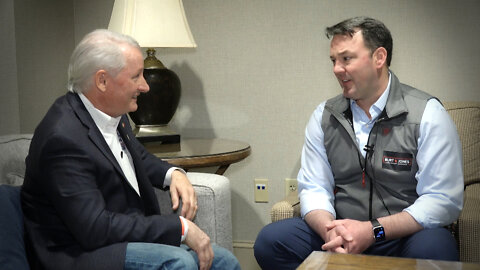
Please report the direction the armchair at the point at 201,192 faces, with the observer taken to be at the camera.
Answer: facing to the right of the viewer

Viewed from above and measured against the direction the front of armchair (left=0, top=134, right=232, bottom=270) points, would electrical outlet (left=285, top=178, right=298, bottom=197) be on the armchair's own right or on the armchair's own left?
on the armchair's own left

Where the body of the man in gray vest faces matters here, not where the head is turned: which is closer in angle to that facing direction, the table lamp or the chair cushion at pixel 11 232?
the chair cushion

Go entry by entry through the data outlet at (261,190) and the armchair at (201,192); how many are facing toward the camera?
1

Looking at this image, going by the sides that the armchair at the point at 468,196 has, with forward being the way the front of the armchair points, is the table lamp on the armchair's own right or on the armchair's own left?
on the armchair's own right

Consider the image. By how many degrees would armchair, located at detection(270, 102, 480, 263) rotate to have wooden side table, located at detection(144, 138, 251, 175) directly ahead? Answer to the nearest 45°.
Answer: approximately 45° to its right

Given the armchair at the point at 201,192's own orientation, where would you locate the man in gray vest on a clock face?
The man in gray vest is roughly at 12 o'clock from the armchair.

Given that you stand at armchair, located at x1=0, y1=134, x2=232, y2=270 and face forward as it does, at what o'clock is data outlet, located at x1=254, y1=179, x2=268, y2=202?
The data outlet is roughly at 10 o'clock from the armchair.

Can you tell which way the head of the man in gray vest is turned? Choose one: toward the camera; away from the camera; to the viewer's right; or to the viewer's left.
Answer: to the viewer's left

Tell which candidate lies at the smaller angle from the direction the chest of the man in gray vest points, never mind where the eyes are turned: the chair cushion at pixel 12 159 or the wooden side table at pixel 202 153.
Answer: the chair cushion

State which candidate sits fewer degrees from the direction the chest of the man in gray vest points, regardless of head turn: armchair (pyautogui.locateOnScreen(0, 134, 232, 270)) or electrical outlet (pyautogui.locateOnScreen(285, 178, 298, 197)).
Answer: the armchair

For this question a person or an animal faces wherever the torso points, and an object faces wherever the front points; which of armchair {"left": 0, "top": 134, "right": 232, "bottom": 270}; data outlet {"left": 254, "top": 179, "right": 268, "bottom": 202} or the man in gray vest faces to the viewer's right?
the armchair

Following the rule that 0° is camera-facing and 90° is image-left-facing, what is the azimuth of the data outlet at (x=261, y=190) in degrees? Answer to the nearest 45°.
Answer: approximately 0°
